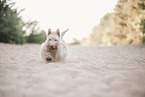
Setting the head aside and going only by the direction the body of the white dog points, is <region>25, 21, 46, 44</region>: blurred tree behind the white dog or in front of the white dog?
behind

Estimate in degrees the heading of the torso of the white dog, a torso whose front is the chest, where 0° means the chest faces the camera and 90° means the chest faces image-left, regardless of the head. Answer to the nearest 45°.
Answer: approximately 0°

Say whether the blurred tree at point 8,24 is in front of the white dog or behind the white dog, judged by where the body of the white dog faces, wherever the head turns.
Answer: behind
